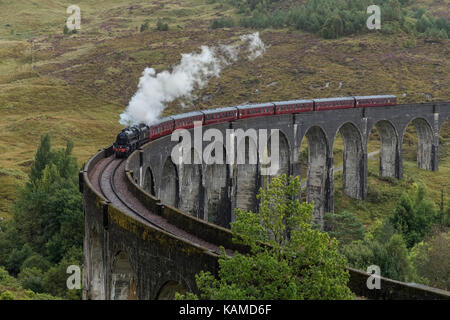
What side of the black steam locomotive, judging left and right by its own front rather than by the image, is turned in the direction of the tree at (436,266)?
left

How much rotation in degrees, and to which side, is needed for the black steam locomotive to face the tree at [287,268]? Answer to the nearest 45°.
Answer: approximately 45° to its left

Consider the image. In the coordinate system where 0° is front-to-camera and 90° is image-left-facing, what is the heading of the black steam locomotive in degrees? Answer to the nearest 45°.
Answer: approximately 45°
